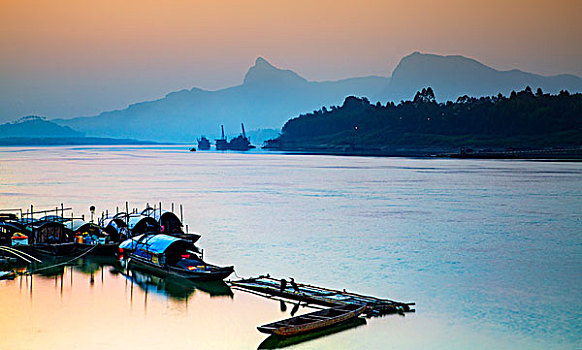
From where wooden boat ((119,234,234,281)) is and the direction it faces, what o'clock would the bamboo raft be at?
The bamboo raft is roughly at 12 o'clock from the wooden boat.

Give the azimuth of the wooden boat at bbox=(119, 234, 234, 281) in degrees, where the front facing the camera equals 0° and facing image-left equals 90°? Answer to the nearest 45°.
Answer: approximately 315°

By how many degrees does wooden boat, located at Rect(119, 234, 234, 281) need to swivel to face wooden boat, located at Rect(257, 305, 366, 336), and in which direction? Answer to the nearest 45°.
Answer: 0° — it already faces it
